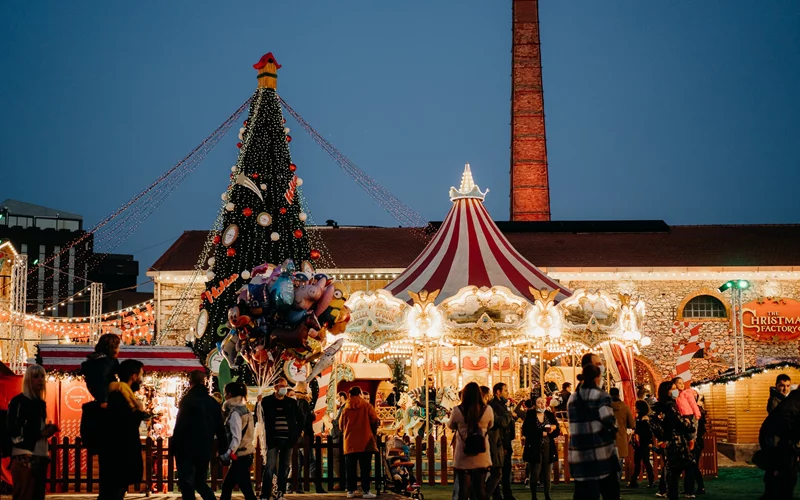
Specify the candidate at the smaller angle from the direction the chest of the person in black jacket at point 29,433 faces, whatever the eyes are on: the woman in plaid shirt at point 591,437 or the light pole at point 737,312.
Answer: the woman in plaid shirt

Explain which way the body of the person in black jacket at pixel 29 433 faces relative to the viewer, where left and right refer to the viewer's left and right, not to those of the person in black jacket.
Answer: facing the viewer and to the right of the viewer

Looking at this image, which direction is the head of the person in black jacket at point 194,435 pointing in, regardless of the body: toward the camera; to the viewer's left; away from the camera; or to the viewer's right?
away from the camera

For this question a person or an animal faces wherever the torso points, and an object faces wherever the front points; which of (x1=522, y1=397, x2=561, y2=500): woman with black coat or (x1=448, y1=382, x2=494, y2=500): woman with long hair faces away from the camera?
(x1=448, y1=382, x2=494, y2=500): woman with long hair

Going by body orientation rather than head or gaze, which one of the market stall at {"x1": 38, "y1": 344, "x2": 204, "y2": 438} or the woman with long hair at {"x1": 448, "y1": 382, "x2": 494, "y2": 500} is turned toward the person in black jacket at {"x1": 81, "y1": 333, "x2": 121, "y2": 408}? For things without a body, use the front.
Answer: the market stall

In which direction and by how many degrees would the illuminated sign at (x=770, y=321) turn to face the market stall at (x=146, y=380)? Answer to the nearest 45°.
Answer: approximately 45° to its right

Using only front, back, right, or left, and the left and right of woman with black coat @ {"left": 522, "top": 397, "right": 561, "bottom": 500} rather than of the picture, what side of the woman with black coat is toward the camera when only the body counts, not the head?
front

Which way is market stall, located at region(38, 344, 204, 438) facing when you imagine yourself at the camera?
facing the viewer

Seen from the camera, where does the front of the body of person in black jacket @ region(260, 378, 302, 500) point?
toward the camera

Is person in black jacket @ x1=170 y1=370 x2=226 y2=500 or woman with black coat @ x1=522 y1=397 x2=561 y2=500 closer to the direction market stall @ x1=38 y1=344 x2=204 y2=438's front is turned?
the person in black jacket

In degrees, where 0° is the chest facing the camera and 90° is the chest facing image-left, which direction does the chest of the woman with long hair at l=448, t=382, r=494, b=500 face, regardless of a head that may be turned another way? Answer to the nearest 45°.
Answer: approximately 180°

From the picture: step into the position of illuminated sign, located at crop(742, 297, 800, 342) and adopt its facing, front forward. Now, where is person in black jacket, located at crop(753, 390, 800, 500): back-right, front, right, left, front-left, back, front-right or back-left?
front

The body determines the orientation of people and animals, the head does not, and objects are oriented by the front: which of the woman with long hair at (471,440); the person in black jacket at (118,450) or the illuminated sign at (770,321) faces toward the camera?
the illuminated sign

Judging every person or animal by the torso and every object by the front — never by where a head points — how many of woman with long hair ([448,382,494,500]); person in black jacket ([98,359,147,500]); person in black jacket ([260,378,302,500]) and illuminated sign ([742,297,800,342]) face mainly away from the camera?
1

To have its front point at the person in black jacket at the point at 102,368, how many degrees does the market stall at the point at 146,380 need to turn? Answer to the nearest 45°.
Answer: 0° — it already faces them

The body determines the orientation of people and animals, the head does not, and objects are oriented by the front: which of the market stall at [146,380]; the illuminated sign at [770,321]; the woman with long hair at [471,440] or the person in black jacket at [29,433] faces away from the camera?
the woman with long hair

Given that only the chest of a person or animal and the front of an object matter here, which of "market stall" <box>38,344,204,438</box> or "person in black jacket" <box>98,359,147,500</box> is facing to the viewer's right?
the person in black jacket

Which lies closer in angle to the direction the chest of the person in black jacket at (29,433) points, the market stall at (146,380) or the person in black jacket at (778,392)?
the person in black jacket

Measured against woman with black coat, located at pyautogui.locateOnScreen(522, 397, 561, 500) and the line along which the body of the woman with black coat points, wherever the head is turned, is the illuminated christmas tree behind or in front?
behind
